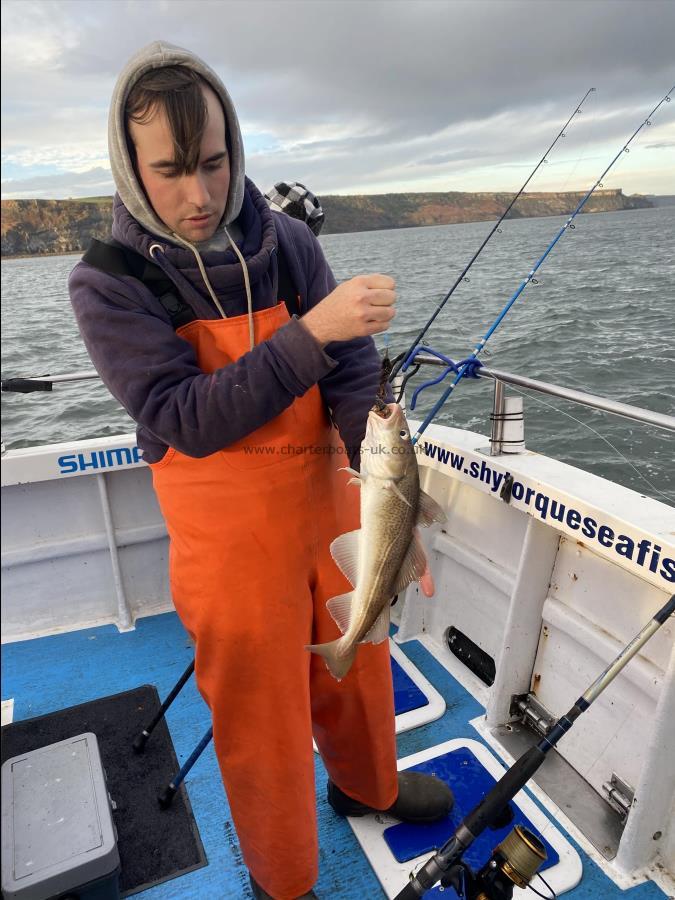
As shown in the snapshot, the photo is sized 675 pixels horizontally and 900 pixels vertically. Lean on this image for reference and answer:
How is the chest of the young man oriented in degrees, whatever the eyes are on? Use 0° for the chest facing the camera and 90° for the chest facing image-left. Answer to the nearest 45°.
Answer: approximately 315°

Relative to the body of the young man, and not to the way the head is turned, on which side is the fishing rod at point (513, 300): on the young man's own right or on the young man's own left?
on the young man's own left

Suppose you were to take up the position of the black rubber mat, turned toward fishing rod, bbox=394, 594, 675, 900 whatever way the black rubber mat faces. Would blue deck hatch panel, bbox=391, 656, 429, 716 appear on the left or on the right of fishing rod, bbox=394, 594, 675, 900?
left

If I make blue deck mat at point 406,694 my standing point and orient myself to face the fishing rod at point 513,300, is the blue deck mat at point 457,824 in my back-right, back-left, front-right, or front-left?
back-right
